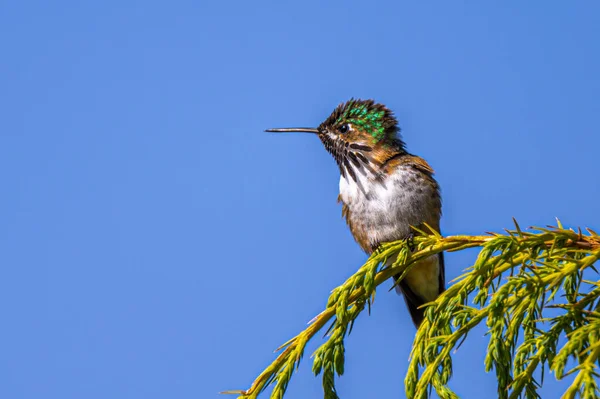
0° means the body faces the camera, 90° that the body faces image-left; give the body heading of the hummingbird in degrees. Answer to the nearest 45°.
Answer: approximately 45°
